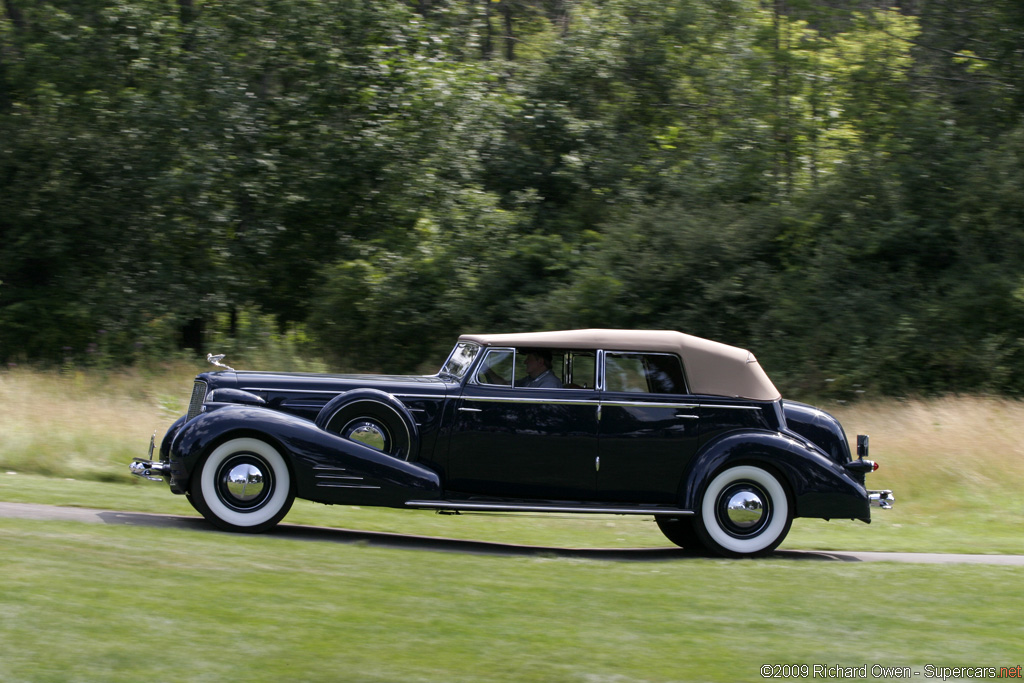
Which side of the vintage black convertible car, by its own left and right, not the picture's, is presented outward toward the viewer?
left
